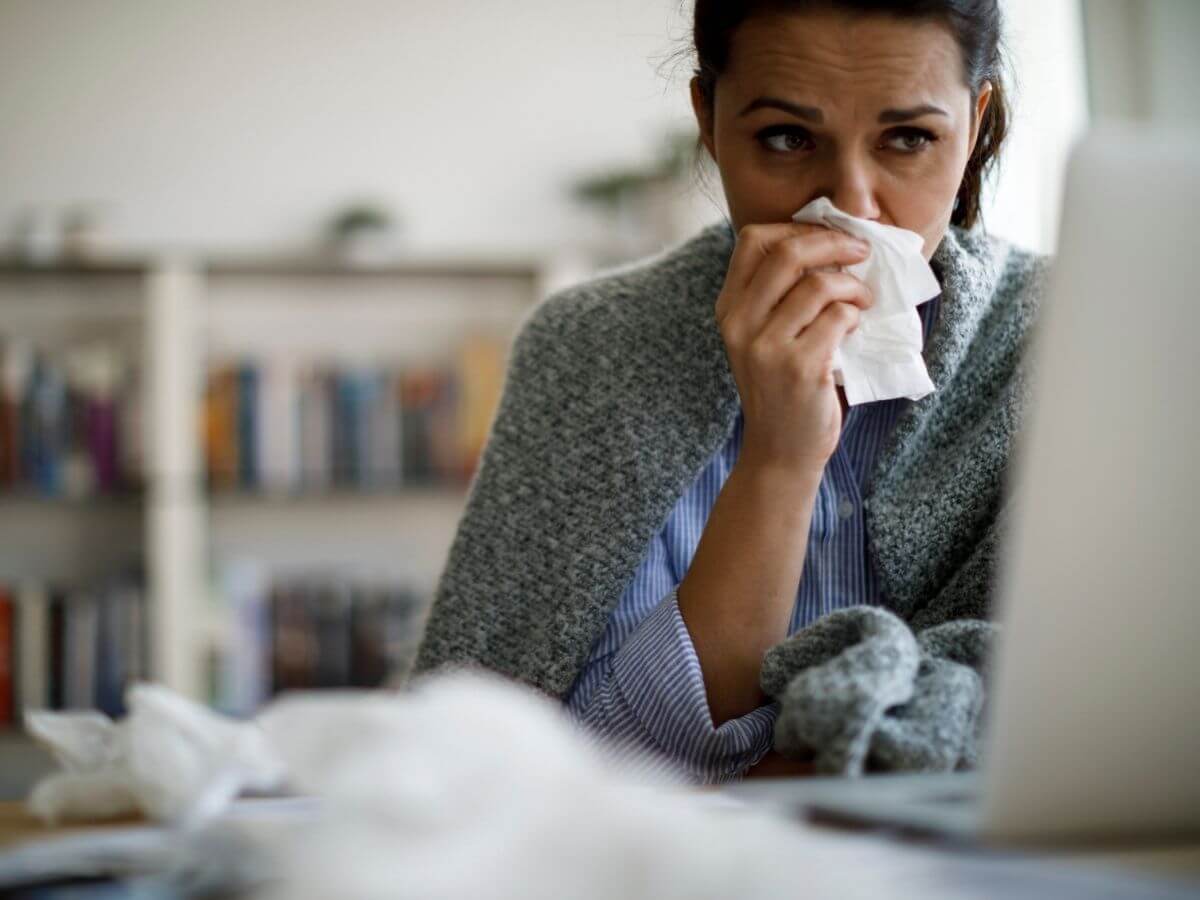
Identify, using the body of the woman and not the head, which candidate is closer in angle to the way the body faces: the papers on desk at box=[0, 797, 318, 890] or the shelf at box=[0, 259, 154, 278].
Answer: the papers on desk

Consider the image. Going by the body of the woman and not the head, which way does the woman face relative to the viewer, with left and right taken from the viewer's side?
facing the viewer and to the right of the viewer

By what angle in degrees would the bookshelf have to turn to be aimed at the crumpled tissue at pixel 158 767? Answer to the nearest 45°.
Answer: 0° — it already faces it

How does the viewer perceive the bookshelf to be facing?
facing the viewer

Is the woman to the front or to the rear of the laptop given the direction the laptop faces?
to the front

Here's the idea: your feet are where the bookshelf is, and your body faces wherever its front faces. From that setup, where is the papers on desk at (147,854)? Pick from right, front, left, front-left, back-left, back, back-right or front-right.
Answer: front

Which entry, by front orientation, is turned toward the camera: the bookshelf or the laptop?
the bookshelf

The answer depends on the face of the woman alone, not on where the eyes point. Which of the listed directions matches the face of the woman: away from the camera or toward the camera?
toward the camera

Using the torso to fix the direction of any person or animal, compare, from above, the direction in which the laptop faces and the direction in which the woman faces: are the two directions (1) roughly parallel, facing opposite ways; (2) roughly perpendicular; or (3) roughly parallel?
roughly parallel, facing opposite ways

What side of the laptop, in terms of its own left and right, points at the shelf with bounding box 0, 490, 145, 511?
front

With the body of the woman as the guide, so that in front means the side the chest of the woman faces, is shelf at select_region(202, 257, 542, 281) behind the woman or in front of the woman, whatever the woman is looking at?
behind

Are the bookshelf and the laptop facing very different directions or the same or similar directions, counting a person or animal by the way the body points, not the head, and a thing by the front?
very different directions

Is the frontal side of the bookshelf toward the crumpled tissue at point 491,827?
yes

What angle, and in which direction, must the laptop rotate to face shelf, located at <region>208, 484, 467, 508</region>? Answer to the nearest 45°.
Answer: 0° — it already faces it

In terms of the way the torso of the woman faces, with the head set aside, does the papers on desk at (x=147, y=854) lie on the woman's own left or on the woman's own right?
on the woman's own right
